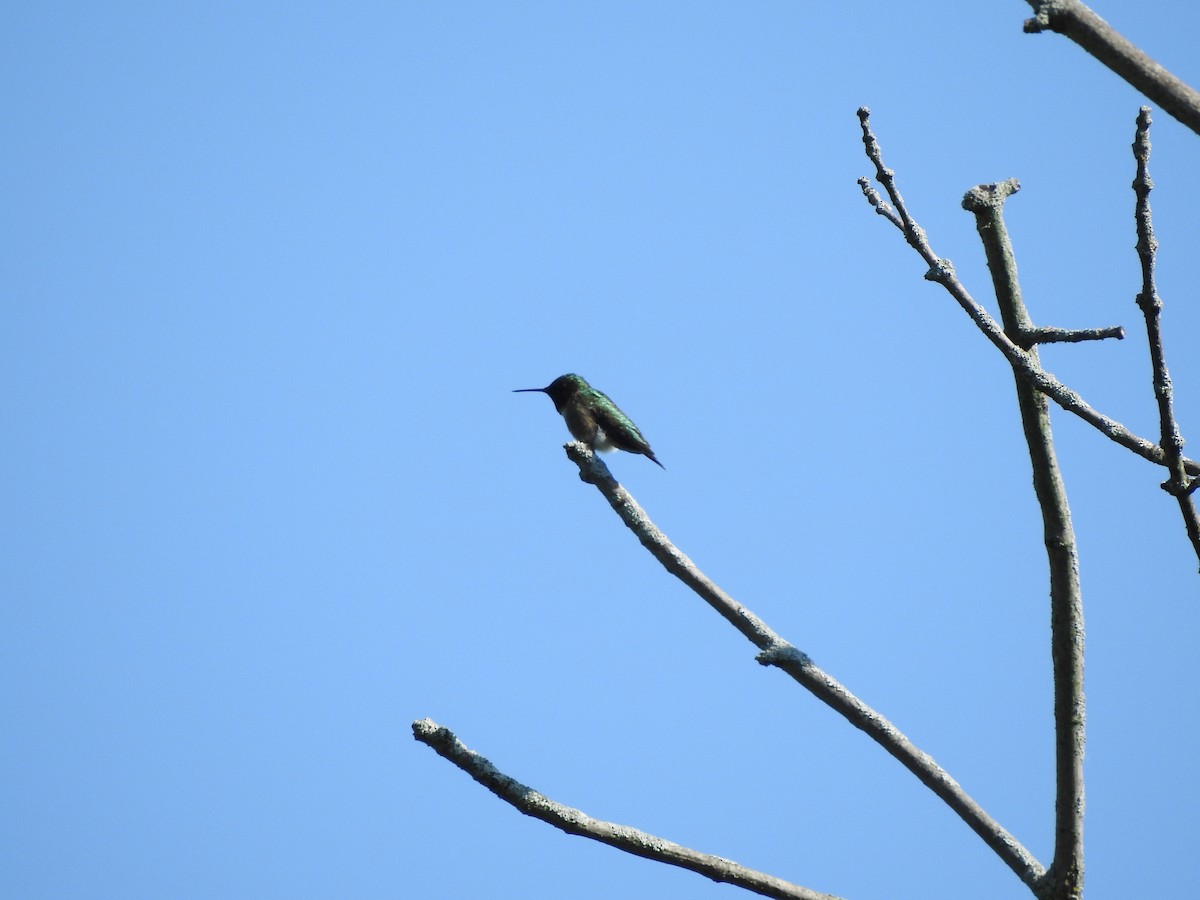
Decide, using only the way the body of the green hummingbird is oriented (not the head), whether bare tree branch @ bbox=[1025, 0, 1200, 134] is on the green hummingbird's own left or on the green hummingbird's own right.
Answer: on the green hummingbird's own left

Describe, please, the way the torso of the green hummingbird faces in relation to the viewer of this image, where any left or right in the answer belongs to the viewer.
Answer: facing to the left of the viewer

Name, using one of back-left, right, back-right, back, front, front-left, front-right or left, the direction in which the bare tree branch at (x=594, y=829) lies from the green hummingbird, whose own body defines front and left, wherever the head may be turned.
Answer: left

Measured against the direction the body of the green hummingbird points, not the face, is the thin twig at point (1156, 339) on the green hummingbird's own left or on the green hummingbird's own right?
on the green hummingbird's own left

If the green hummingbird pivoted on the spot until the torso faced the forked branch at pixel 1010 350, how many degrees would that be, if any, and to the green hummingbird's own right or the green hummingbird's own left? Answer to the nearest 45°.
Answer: approximately 180°
